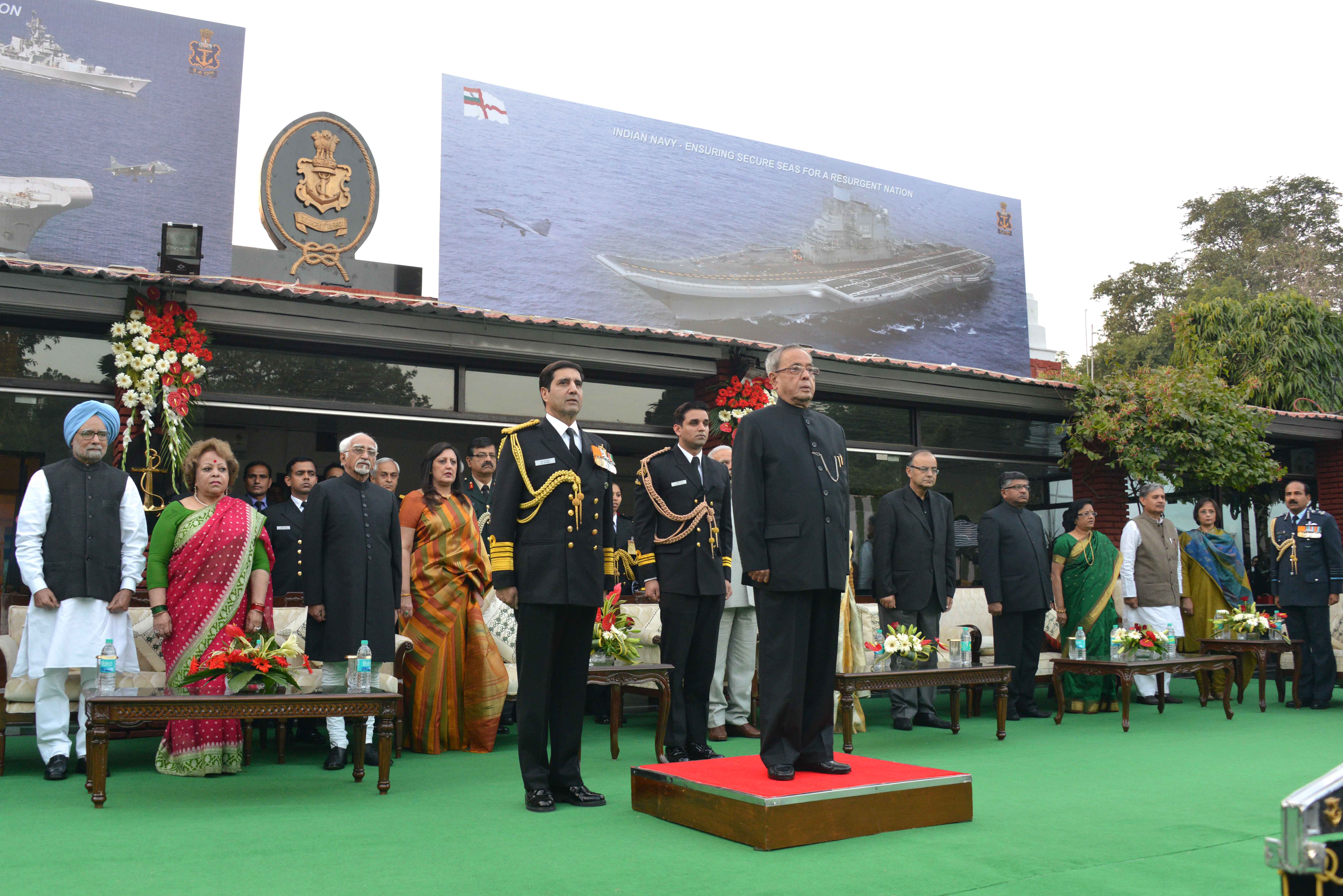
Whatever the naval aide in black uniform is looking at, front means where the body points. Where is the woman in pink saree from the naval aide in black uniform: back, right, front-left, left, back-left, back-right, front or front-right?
back-right

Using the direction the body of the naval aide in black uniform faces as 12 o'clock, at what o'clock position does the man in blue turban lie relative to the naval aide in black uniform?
The man in blue turban is roughly at 4 o'clock from the naval aide in black uniform.

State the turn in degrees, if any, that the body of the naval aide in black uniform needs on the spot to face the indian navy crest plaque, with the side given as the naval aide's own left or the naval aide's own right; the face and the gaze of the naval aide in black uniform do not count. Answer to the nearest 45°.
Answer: approximately 180°

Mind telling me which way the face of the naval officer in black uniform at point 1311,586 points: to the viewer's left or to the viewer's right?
to the viewer's left

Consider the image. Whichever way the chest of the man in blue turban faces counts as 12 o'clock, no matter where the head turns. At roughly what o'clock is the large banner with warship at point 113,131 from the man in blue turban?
The large banner with warship is roughly at 6 o'clock from the man in blue turban.

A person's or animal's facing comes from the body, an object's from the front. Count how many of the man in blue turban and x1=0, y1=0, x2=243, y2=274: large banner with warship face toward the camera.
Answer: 2

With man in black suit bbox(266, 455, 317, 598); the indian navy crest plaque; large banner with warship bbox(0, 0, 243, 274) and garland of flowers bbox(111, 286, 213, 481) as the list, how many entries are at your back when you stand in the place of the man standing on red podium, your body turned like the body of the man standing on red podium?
4
